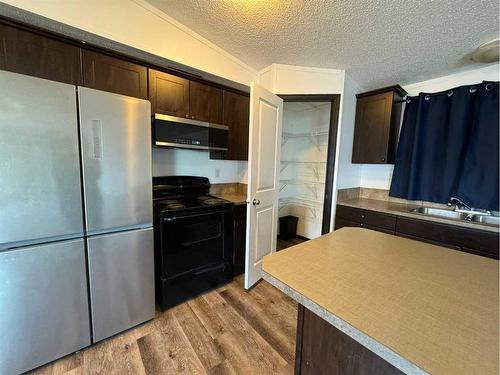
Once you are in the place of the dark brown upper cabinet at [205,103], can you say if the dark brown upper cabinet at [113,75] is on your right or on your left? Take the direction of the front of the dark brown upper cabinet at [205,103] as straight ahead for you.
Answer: on your right

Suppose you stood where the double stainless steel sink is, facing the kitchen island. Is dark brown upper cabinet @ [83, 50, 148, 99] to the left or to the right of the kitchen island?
right

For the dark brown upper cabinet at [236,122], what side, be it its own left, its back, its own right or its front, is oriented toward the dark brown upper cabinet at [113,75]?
right

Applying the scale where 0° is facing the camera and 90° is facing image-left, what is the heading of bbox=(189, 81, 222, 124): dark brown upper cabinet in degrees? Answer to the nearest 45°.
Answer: approximately 315°

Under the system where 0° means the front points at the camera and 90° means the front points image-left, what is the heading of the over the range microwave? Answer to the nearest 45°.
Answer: approximately 315°

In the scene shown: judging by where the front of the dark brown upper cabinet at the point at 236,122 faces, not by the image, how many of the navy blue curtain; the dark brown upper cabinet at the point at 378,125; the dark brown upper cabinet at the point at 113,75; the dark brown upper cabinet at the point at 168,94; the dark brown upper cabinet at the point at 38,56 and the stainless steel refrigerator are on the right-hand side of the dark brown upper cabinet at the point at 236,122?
4
